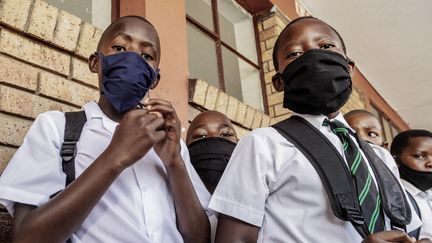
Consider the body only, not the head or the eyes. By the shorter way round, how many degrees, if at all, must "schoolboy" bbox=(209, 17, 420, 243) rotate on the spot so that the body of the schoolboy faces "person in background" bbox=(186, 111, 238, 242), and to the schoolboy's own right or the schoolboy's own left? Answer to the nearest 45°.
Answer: approximately 180°

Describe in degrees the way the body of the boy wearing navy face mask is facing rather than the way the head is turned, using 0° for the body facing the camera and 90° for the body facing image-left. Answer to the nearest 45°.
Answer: approximately 315°

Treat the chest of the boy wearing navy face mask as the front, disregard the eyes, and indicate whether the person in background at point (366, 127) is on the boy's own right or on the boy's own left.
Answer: on the boy's own left

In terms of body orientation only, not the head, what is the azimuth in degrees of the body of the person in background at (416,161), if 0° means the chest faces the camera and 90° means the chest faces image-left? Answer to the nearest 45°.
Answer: approximately 315°

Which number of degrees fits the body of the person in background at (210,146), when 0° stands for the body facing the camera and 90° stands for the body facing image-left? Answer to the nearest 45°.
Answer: approximately 0°

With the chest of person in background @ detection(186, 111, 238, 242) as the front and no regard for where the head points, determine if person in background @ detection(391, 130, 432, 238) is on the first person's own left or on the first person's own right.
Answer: on the first person's own left
